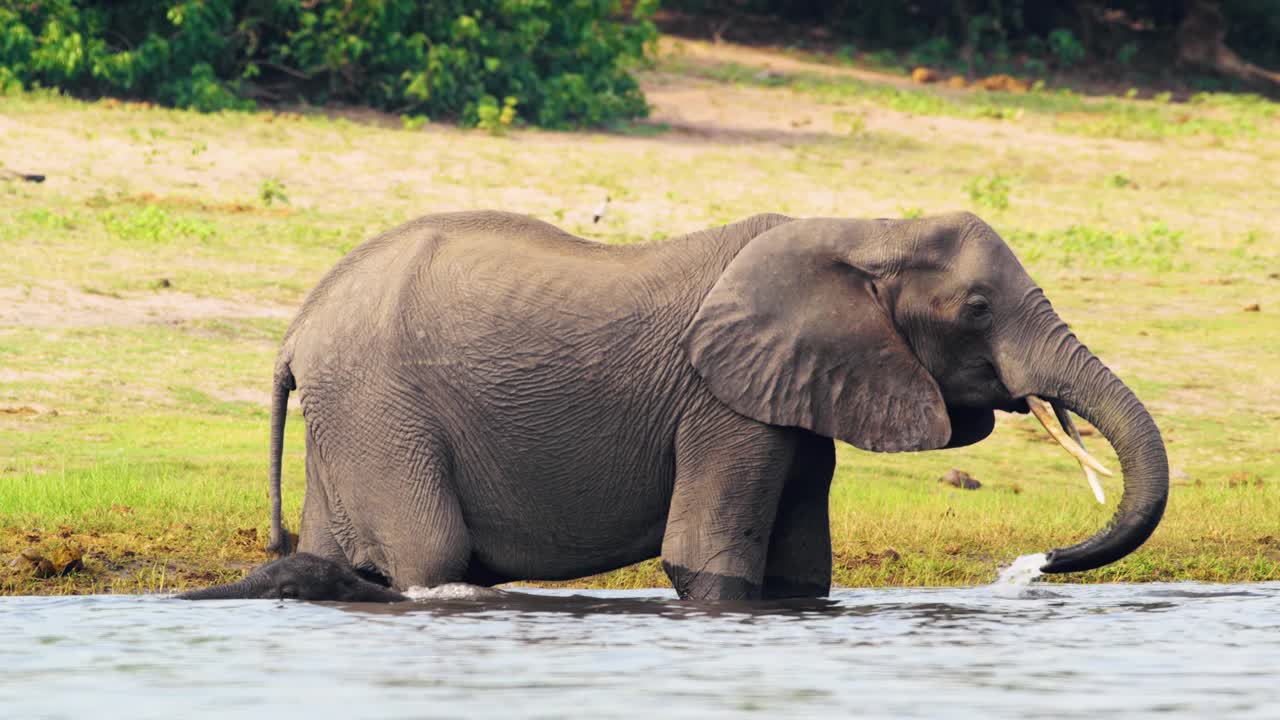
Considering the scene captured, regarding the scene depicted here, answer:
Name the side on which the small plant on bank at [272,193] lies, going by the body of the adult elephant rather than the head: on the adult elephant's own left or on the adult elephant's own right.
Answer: on the adult elephant's own left

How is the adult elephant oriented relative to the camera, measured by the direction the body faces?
to the viewer's right

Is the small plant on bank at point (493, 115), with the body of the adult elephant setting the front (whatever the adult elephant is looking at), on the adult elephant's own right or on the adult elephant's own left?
on the adult elephant's own left

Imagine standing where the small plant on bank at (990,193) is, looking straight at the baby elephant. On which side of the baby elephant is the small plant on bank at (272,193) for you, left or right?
right

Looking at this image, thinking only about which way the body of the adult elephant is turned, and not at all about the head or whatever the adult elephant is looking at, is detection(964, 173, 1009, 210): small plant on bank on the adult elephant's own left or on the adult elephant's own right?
on the adult elephant's own left
